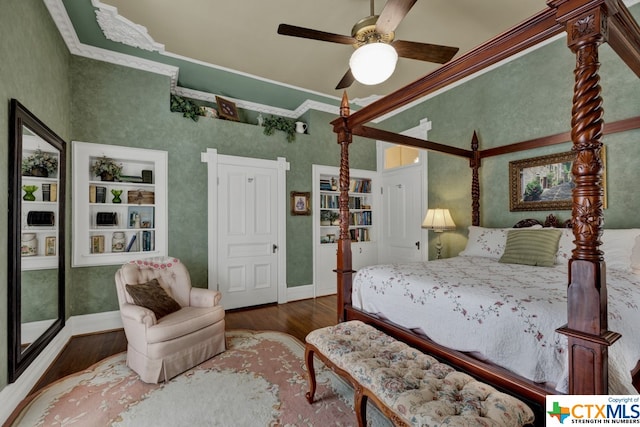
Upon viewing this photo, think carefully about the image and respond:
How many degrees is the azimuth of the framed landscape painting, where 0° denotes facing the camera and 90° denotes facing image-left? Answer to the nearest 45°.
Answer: approximately 45°

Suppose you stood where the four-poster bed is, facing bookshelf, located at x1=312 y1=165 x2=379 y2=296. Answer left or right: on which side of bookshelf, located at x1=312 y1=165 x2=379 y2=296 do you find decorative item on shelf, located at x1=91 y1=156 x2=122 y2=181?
left

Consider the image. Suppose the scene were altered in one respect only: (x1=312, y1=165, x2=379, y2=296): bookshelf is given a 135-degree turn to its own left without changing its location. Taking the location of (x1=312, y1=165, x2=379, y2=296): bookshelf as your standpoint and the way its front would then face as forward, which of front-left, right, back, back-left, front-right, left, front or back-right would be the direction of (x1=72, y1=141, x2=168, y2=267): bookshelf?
back-left

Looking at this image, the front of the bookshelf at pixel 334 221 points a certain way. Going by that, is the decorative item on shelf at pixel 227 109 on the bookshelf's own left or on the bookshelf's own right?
on the bookshelf's own right

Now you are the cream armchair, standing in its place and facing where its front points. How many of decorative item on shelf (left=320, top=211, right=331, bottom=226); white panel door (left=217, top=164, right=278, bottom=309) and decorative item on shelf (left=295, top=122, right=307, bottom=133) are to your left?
3

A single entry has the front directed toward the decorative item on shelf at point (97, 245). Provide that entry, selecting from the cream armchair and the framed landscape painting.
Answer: the framed landscape painting

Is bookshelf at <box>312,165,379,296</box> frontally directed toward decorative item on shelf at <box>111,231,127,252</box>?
no

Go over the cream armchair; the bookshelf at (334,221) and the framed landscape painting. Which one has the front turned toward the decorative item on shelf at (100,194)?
the framed landscape painting

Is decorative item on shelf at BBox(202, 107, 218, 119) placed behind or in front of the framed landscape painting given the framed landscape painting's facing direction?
in front

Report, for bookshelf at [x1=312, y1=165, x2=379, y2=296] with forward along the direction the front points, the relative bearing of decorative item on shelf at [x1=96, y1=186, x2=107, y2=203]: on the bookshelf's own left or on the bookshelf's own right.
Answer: on the bookshelf's own right

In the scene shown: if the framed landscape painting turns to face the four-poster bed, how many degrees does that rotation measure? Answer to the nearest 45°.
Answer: approximately 45° to its left

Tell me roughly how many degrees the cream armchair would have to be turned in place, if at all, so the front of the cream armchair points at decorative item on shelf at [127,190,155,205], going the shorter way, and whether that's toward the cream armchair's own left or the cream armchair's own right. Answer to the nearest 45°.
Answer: approximately 135° to the cream armchair's own left

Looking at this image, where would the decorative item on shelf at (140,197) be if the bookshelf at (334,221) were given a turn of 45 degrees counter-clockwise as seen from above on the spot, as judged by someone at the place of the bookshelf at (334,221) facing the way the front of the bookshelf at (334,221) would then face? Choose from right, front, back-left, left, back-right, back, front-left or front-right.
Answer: back-right

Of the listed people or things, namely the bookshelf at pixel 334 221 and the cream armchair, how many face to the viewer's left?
0

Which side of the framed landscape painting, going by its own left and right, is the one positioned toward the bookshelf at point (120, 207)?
front

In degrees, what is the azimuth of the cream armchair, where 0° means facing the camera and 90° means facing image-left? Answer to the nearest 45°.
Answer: approximately 315°

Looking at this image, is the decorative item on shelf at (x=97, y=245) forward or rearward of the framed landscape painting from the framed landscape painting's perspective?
forward

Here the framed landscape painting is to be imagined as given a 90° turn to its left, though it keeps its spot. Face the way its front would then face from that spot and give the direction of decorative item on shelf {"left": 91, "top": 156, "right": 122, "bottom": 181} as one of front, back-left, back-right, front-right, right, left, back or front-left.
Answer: right

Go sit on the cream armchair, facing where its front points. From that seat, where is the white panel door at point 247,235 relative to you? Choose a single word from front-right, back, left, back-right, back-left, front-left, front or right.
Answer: left

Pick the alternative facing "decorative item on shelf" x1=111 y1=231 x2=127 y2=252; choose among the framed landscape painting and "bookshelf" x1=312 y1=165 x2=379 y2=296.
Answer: the framed landscape painting
